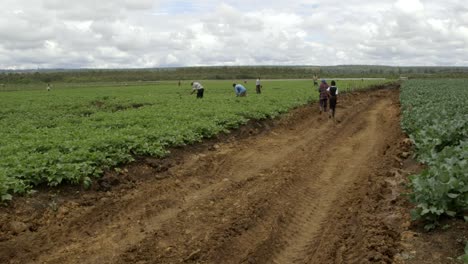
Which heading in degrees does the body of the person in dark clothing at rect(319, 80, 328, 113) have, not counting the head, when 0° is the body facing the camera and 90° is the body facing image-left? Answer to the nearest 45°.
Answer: approximately 180°
